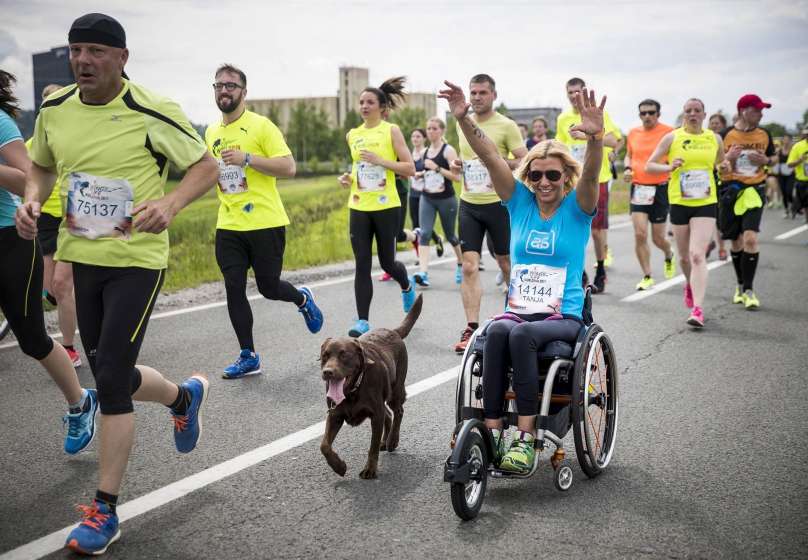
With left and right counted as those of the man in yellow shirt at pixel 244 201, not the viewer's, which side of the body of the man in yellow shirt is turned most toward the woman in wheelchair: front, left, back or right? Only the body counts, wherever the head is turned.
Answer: left

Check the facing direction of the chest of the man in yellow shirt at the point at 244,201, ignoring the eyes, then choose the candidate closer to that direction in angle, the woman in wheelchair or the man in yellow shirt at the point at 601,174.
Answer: the woman in wheelchair

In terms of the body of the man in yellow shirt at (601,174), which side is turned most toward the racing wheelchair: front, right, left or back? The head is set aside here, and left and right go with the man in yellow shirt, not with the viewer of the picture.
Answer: front

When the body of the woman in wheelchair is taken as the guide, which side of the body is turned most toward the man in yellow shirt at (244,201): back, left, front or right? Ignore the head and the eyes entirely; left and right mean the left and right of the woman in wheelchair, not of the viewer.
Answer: right

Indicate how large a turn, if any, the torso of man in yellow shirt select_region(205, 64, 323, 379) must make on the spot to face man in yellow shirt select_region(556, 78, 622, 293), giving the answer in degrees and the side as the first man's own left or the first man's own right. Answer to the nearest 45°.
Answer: approximately 180°

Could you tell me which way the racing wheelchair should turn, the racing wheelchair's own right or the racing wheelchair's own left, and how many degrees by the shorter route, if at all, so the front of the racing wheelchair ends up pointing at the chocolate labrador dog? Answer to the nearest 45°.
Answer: approximately 45° to the racing wheelchair's own right

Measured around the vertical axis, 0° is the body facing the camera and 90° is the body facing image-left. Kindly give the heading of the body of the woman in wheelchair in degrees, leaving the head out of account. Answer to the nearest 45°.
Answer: approximately 45°

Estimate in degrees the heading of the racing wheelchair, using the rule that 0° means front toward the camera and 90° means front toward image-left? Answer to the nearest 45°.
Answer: approximately 45°

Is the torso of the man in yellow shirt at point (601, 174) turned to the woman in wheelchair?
yes

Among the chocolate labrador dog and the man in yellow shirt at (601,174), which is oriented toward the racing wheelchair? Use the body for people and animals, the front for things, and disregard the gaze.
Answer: the man in yellow shirt
